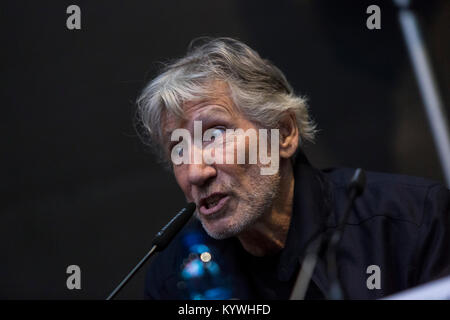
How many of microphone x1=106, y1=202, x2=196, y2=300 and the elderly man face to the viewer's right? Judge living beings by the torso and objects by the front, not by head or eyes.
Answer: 1

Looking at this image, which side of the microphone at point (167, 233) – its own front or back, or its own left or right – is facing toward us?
right

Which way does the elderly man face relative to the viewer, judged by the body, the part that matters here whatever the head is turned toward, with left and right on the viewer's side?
facing the viewer and to the left of the viewer

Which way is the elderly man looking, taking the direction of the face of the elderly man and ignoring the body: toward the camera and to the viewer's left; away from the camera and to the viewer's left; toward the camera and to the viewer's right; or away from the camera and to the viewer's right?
toward the camera and to the viewer's left
